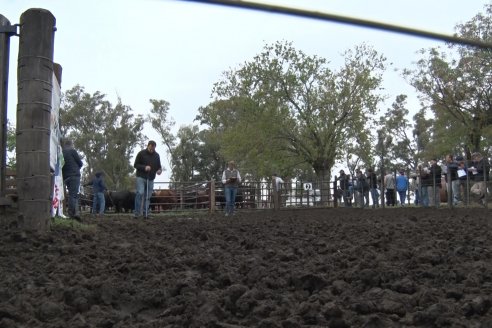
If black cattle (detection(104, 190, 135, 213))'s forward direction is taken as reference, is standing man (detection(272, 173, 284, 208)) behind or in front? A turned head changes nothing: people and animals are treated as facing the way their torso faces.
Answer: behind

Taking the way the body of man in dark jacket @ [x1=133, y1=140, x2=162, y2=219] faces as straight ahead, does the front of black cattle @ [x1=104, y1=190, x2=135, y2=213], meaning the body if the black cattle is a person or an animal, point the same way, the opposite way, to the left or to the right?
to the right

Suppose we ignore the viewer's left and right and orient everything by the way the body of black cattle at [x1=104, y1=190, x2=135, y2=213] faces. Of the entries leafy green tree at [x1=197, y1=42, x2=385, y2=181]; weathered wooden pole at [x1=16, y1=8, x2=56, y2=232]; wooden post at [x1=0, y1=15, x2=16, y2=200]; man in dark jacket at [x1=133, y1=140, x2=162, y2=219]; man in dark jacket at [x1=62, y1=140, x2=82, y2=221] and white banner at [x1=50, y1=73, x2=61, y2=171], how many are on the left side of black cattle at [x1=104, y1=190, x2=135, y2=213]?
5

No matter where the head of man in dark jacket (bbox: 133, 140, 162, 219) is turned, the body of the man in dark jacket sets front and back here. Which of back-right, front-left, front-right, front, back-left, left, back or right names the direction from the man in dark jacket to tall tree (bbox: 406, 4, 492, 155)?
back-left

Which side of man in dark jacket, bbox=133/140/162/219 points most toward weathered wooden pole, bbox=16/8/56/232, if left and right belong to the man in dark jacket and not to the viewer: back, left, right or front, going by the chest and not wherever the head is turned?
front

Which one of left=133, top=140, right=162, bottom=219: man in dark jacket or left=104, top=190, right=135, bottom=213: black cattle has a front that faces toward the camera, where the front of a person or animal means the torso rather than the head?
the man in dark jacket

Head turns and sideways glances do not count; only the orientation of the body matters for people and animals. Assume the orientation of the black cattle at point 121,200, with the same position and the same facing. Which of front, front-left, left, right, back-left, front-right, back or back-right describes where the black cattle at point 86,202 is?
front

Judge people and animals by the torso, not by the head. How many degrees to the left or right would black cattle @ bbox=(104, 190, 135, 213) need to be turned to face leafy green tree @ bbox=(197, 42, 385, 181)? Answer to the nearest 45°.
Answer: approximately 135° to its right

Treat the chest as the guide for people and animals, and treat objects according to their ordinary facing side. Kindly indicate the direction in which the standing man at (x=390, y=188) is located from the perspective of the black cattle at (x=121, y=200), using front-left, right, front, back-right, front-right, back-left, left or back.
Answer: back-left

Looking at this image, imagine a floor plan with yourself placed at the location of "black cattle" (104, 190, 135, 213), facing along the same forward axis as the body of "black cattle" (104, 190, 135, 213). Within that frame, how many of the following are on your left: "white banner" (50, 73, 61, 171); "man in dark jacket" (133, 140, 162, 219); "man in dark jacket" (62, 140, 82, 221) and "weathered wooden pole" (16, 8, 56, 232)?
4

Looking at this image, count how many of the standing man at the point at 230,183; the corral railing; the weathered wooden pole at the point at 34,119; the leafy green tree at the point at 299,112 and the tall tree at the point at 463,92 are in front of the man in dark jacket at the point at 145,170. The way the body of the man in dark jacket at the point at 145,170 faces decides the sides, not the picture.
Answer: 1

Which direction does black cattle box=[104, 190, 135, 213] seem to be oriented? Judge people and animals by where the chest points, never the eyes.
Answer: to the viewer's left

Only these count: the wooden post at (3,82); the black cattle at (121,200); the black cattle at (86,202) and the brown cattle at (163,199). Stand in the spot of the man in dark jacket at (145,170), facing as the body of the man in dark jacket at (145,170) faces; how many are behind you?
3

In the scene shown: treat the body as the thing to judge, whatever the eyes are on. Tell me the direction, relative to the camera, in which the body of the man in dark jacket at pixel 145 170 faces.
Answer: toward the camera

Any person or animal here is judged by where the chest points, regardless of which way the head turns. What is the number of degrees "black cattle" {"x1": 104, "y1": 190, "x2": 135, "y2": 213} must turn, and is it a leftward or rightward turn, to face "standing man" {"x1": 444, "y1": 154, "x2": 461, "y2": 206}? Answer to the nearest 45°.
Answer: approximately 135° to its left

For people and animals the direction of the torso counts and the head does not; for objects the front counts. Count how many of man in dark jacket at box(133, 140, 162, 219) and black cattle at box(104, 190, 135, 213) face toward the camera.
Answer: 1

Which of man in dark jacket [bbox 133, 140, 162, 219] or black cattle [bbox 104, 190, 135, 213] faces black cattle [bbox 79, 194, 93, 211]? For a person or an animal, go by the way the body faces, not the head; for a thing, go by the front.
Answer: black cattle [bbox 104, 190, 135, 213]
